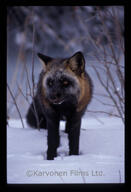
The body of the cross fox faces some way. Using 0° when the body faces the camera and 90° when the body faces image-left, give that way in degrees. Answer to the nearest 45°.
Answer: approximately 0°
